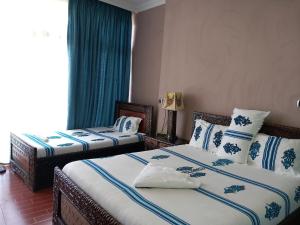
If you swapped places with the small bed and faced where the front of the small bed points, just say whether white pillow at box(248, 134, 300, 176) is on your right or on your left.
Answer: on your left

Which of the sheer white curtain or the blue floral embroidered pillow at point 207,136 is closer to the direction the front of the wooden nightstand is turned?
the sheer white curtain

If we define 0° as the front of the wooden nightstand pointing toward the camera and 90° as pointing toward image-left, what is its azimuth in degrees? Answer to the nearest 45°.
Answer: approximately 45°

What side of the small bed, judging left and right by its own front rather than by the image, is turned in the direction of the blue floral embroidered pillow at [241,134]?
left

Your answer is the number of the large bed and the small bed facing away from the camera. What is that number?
0

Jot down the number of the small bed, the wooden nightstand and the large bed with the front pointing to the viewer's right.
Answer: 0

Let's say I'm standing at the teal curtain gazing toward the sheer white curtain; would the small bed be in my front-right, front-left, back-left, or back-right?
front-left

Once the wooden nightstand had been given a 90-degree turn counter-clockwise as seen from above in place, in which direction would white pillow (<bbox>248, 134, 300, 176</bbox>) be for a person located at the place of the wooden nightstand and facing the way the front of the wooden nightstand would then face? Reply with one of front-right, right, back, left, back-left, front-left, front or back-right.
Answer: front

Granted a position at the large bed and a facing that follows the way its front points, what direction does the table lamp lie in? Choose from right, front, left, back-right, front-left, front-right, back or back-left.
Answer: back-right

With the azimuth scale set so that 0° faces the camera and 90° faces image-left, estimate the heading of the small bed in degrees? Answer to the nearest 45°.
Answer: approximately 45°

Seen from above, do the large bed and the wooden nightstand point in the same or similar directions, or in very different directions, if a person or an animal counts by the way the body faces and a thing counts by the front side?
same or similar directions

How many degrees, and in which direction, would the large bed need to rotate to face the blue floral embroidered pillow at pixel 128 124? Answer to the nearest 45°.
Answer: approximately 135° to its right
